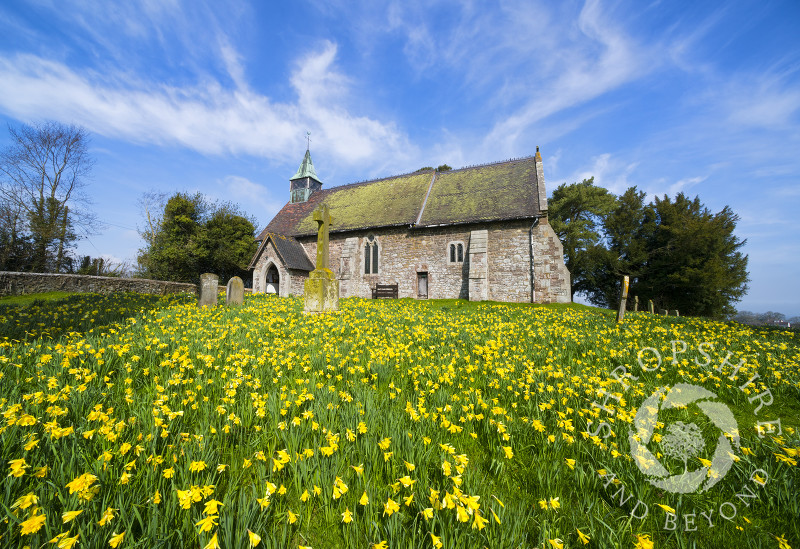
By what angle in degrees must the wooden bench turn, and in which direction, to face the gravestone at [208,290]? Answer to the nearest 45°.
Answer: approximately 45° to its right

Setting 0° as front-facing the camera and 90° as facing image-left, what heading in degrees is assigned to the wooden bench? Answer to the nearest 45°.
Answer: approximately 0°

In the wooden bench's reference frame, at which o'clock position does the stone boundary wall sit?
The stone boundary wall is roughly at 2 o'clock from the wooden bench.

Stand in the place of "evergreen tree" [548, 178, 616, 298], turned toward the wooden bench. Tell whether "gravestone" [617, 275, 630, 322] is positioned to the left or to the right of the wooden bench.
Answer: left

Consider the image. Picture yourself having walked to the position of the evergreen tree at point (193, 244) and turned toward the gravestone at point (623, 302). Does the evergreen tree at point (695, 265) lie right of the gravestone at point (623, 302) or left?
left

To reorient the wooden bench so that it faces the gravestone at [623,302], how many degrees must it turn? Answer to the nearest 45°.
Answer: approximately 45° to its left

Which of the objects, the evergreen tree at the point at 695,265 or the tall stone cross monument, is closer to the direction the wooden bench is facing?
the tall stone cross monument

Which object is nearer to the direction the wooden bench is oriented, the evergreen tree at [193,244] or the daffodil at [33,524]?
the daffodil

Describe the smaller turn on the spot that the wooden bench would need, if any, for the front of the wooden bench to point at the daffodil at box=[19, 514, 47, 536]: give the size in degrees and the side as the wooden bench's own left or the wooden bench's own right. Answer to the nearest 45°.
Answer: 0° — it already faces it

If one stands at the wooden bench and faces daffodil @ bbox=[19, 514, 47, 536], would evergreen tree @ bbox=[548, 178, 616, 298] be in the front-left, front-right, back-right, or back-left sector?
back-left

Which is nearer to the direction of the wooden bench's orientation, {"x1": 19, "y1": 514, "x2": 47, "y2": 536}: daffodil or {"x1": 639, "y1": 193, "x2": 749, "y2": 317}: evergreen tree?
the daffodil
